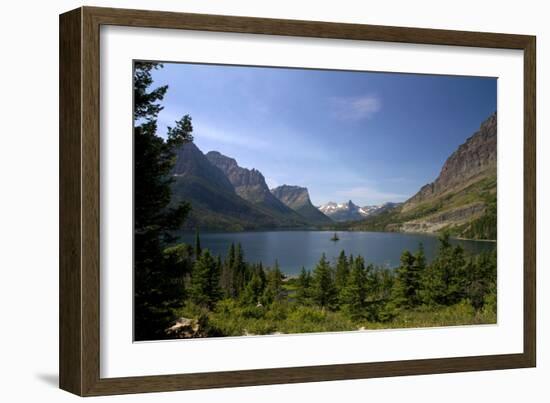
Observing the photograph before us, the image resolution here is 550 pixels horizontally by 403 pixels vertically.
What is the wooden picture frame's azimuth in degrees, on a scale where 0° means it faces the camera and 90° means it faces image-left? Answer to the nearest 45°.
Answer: approximately 315°
